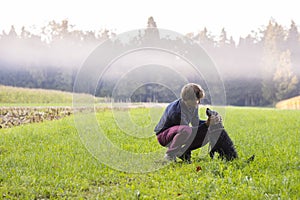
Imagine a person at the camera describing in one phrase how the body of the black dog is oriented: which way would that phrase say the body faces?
to the viewer's left

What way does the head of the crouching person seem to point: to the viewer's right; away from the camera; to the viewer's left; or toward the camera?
to the viewer's right

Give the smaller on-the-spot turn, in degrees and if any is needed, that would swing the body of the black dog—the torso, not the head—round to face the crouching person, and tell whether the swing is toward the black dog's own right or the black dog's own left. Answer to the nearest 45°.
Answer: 0° — it already faces them

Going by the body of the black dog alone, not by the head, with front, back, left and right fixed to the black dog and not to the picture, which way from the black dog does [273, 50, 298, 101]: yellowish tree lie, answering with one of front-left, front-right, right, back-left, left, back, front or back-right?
right

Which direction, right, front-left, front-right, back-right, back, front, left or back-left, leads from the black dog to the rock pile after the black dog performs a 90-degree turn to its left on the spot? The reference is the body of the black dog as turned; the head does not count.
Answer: back-right

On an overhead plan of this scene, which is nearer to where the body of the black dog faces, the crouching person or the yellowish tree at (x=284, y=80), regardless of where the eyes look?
the crouching person
